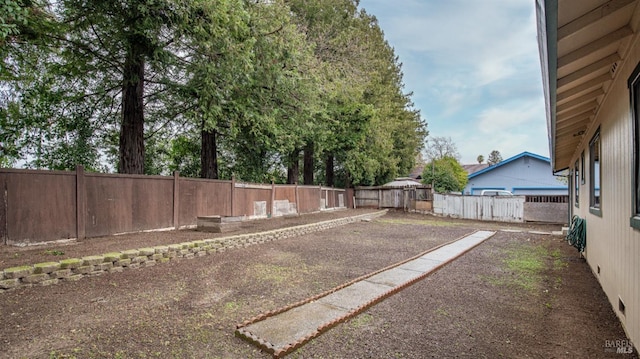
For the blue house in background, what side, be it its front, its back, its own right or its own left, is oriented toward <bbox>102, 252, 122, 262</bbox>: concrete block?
front

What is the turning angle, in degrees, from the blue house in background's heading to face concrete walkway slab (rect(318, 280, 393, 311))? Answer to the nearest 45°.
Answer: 0° — it already faces it

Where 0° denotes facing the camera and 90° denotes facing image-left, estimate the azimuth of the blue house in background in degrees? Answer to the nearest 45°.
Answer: approximately 0°

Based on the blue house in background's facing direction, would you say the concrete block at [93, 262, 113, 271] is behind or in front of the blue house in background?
in front

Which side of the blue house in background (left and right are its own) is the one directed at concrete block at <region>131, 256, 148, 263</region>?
front

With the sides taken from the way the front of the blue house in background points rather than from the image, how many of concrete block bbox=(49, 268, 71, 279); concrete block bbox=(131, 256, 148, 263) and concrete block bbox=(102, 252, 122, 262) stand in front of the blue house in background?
3

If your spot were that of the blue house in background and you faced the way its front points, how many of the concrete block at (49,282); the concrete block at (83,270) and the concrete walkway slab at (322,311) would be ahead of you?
3

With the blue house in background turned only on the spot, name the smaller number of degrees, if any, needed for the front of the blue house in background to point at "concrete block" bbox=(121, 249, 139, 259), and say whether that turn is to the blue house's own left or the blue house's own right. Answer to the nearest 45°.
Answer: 0° — it already faces it

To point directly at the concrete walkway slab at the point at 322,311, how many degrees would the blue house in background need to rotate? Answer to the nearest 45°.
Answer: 0° — it already faces it

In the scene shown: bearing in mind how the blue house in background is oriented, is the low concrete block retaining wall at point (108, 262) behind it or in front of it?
in front
